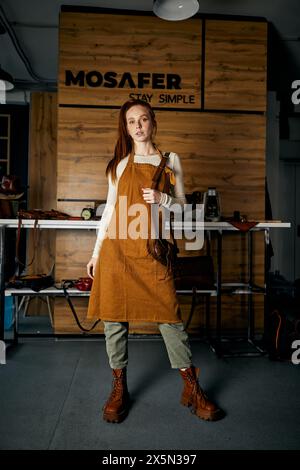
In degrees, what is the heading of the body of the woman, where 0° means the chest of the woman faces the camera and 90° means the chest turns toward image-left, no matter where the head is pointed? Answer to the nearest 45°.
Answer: approximately 0°

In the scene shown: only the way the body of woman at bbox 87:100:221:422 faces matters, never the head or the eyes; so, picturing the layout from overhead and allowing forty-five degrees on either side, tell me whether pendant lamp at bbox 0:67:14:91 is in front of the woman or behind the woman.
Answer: behind

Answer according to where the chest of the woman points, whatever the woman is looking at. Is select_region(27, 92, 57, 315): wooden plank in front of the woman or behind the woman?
behind
